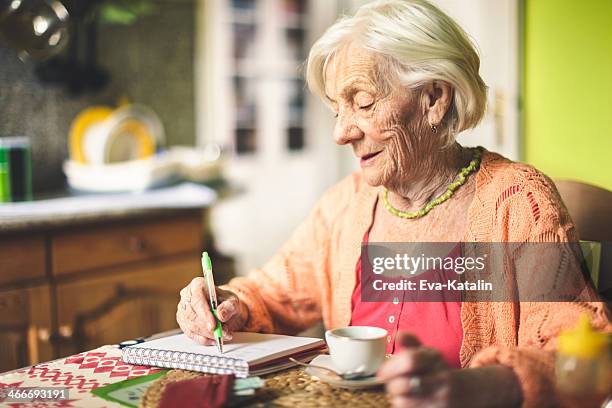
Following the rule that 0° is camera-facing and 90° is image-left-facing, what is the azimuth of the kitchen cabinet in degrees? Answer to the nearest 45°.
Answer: approximately 315°

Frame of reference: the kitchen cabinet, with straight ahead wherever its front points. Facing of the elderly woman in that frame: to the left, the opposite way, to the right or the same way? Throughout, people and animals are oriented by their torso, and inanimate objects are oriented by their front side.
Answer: to the right

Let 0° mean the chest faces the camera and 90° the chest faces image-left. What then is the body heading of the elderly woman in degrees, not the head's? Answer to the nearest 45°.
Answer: approximately 45°

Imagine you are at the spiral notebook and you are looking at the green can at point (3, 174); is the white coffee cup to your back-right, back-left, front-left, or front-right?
back-right
